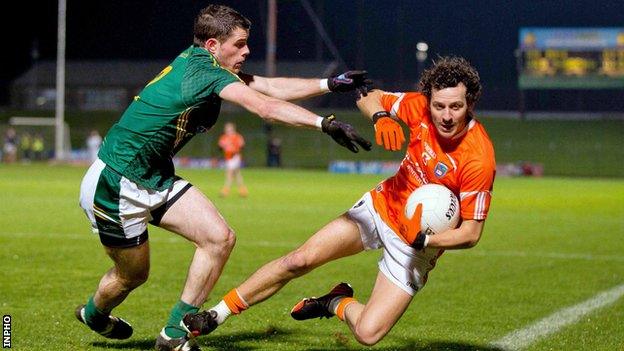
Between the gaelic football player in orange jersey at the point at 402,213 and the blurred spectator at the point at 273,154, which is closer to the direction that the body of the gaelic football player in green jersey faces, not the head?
the gaelic football player in orange jersey

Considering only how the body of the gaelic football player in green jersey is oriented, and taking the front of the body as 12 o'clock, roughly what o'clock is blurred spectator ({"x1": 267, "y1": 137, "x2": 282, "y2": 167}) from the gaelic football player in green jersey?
The blurred spectator is roughly at 9 o'clock from the gaelic football player in green jersey.

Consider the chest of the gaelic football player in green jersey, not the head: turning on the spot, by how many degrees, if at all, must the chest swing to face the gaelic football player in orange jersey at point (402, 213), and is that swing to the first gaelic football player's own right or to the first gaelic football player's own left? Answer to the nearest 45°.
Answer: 0° — they already face them

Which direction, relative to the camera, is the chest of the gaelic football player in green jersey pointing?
to the viewer's right

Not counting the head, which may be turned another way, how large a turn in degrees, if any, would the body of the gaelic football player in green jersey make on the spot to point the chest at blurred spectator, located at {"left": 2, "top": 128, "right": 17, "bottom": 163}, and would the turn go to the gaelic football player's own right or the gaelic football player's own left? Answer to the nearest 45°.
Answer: approximately 90° to the gaelic football player's own left

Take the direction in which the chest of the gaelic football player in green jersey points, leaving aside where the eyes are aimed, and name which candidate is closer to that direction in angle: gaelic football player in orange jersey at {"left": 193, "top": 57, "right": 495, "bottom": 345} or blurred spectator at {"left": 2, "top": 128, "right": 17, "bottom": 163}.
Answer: the gaelic football player in orange jersey
